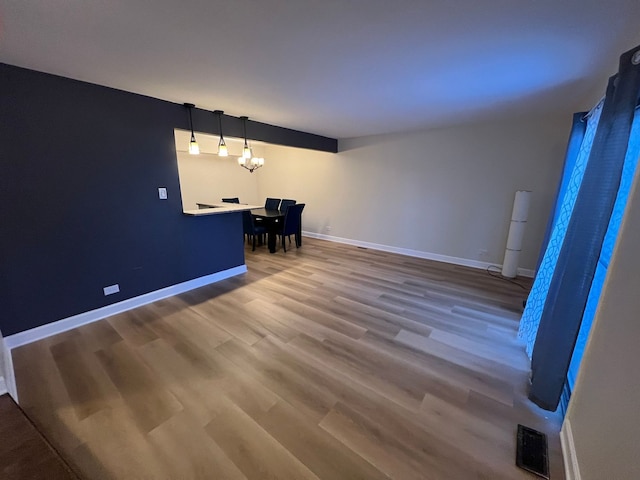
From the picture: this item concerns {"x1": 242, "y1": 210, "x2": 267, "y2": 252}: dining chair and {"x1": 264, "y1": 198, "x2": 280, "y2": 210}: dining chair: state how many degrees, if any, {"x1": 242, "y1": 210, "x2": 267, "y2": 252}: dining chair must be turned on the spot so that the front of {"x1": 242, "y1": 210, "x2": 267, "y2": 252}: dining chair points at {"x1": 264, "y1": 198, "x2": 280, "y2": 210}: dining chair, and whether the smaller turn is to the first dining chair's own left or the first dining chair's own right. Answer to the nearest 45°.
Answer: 0° — it already faces it

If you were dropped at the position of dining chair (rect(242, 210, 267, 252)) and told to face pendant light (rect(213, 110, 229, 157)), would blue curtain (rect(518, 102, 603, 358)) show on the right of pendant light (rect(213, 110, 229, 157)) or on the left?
left

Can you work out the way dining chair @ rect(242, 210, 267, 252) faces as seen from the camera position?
facing away from the viewer and to the right of the viewer

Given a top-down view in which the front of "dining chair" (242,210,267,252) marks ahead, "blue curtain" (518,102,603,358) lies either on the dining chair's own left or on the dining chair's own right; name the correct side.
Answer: on the dining chair's own right

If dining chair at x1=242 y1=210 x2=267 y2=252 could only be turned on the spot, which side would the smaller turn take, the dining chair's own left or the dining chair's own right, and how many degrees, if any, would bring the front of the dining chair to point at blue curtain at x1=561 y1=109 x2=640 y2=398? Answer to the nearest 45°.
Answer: approximately 90° to the dining chair's own right

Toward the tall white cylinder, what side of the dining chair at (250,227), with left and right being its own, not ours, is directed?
right

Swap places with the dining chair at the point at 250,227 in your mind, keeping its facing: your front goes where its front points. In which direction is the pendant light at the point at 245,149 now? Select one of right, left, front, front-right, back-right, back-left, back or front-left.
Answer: back-right
